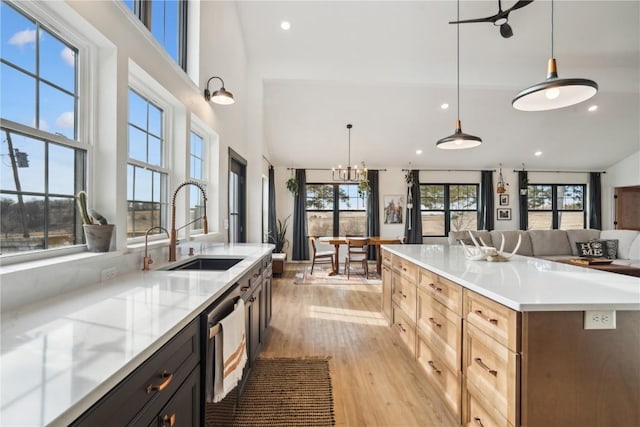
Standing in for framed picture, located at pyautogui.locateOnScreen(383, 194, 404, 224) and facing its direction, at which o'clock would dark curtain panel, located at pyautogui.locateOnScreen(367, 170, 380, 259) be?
The dark curtain panel is roughly at 2 o'clock from the framed picture.

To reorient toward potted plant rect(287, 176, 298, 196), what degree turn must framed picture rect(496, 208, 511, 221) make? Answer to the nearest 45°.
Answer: approximately 45° to its right

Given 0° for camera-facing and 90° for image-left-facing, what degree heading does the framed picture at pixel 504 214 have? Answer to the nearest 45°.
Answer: approximately 0°

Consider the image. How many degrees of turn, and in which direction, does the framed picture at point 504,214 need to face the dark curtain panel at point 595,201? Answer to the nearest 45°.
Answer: approximately 135° to its left

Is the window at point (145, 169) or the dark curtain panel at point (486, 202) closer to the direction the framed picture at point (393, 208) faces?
the window

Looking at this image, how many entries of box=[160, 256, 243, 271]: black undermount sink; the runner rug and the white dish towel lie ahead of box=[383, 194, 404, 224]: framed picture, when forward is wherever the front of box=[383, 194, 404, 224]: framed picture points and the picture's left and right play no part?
3

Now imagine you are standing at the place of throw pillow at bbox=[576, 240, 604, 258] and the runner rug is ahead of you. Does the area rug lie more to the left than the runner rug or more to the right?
right

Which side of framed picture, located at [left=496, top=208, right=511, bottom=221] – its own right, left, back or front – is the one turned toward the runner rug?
front

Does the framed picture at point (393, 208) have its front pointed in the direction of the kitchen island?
yes

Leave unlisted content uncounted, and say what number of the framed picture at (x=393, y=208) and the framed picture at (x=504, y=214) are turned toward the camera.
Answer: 2

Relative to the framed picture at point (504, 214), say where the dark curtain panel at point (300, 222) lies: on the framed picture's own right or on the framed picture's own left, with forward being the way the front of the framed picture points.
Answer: on the framed picture's own right
